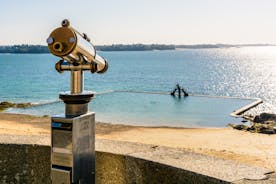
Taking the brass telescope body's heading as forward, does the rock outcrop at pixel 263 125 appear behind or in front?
in front

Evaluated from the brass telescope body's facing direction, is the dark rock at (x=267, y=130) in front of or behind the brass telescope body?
in front
